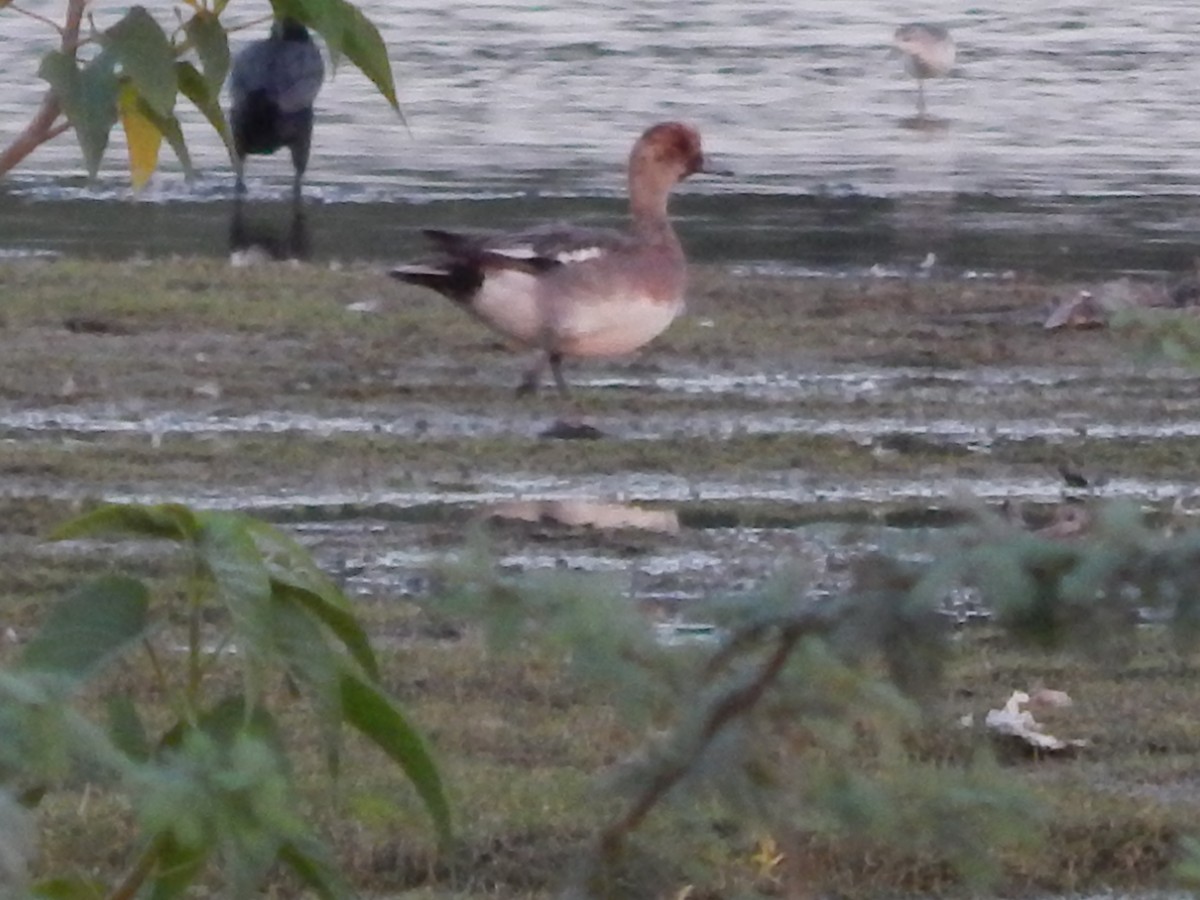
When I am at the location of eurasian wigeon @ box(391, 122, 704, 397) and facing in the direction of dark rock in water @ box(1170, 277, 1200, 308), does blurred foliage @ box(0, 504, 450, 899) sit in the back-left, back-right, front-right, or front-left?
back-right

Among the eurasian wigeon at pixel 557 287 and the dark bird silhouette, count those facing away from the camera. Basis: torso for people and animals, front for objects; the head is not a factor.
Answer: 1

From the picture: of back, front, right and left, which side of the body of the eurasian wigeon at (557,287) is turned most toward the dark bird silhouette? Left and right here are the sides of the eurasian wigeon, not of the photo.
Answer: left

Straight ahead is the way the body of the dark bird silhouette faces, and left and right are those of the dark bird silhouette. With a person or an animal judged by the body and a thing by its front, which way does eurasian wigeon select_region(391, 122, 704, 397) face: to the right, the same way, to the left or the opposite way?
to the right

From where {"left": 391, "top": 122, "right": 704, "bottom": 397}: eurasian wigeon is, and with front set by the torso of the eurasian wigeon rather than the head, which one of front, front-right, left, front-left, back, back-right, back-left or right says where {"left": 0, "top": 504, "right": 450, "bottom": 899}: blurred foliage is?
right

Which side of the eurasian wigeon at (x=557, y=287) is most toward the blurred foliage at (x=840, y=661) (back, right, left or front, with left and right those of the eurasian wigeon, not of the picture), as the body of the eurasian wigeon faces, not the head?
right

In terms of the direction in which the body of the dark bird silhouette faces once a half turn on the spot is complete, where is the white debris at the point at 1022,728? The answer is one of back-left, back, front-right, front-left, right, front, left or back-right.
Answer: front

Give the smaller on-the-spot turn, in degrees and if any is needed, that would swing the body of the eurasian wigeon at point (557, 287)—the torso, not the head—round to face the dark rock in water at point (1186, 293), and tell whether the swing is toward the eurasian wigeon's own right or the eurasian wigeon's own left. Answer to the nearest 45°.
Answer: approximately 45° to the eurasian wigeon's own left

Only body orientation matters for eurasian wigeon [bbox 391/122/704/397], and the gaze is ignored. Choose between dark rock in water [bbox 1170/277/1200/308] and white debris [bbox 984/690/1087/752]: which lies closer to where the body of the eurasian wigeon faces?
the dark rock in water

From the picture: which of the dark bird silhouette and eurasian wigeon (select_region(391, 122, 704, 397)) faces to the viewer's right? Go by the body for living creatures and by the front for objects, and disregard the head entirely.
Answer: the eurasian wigeon

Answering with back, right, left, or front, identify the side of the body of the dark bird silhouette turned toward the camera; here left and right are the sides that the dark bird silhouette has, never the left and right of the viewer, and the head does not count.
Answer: back

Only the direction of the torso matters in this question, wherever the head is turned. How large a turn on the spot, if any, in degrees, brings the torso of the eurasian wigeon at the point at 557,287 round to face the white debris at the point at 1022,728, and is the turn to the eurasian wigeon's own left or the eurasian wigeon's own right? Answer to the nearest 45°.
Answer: approximately 90° to the eurasian wigeon's own right

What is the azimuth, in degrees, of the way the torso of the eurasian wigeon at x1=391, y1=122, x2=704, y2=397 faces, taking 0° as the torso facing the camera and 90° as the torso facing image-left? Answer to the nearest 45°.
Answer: approximately 270°
